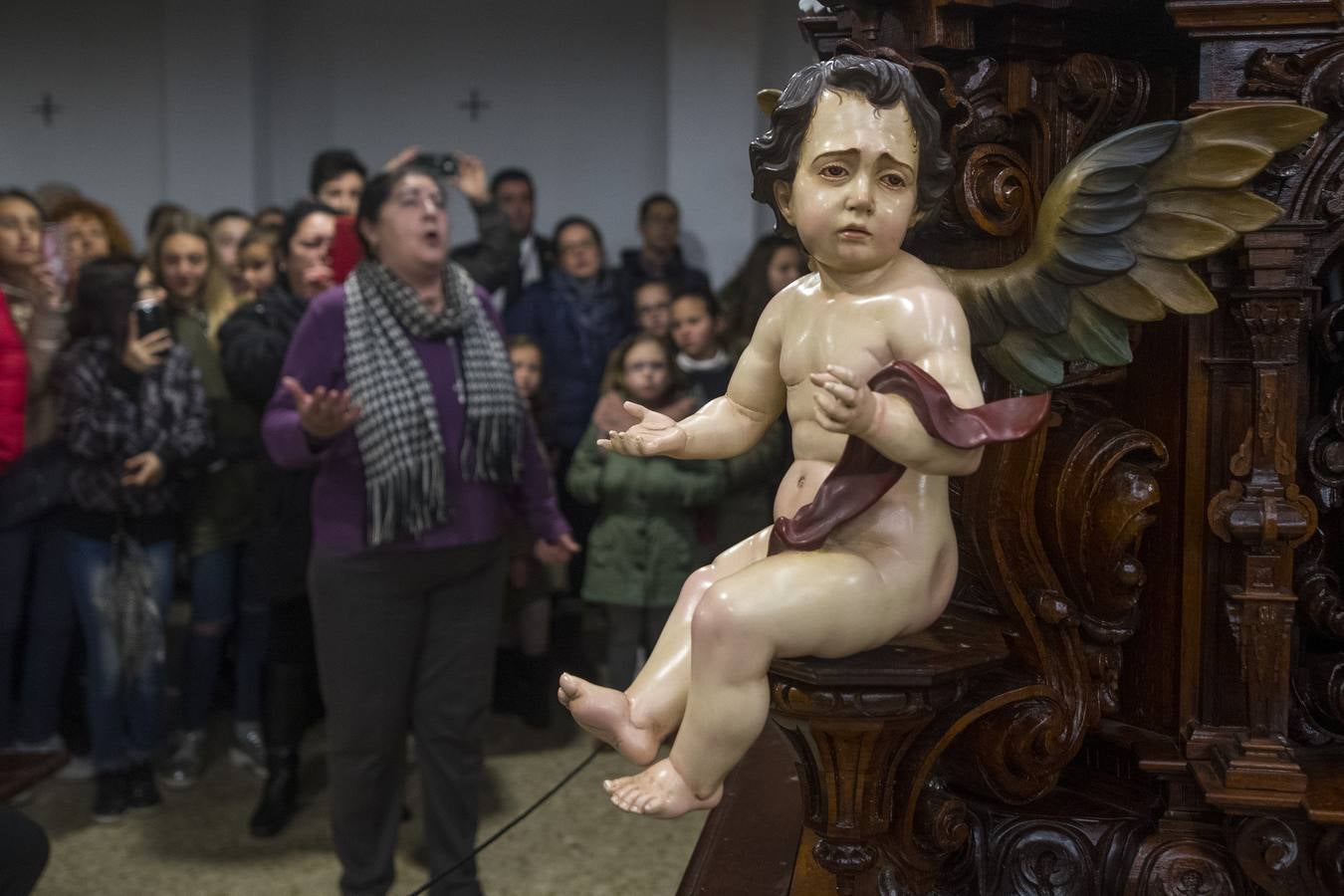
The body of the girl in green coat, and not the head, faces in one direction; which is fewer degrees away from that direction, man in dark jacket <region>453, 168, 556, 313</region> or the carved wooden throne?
the carved wooden throne

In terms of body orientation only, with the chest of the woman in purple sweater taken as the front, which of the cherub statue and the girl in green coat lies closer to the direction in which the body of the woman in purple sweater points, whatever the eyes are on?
the cherub statue

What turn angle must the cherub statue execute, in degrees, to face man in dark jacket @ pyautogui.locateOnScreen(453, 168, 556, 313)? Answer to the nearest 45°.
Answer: approximately 135° to its right

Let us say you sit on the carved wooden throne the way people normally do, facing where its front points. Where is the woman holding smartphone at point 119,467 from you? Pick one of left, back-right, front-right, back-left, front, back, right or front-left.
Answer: right

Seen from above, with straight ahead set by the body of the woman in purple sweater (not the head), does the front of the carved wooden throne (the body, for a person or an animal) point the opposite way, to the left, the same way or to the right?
to the right

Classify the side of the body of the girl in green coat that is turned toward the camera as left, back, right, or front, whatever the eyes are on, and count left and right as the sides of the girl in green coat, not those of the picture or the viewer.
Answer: front

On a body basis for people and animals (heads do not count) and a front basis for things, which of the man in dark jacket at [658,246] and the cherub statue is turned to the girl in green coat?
the man in dark jacket

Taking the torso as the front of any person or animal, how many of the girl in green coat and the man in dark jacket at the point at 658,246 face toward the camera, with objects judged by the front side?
2

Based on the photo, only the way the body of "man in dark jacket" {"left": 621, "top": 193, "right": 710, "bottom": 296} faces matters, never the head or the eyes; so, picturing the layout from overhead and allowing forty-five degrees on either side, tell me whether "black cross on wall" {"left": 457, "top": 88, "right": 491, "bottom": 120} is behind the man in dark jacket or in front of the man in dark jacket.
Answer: behind

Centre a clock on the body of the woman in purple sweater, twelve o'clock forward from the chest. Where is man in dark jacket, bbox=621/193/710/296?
The man in dark jacket is roughly at 8 o'clock from the woman in purple sweater.

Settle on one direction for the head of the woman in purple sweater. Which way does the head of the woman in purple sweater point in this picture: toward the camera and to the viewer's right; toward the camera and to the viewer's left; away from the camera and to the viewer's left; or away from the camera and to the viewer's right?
toward the camera and to the viewer's right

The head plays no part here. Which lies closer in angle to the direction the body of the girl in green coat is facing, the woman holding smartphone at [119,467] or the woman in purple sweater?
the woman in purple sweater

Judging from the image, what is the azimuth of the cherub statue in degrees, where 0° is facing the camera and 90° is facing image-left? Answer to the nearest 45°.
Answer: approximately 45°

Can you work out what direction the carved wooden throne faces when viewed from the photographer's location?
facing the viewer and to the left of the viewer

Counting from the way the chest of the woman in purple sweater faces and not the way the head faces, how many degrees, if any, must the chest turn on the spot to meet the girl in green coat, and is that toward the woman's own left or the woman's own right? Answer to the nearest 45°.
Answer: approximately 90° to the woman's own left
